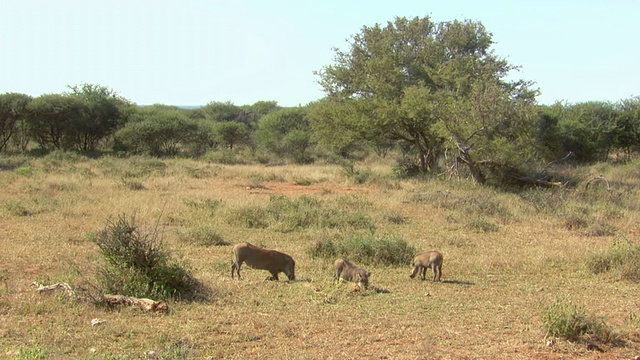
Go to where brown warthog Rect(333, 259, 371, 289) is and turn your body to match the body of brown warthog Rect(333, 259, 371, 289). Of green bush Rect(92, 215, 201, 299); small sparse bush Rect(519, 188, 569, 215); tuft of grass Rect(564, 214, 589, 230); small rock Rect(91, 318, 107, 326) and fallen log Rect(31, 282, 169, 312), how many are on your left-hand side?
2

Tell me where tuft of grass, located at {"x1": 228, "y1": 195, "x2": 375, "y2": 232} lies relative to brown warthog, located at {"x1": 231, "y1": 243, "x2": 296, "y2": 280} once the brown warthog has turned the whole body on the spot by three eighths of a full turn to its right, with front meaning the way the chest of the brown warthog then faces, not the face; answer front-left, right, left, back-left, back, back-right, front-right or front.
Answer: back-right

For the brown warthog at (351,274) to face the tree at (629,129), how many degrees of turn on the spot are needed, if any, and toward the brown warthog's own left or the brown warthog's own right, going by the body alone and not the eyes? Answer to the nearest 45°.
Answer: approximately 90° to the brown warthog's own left

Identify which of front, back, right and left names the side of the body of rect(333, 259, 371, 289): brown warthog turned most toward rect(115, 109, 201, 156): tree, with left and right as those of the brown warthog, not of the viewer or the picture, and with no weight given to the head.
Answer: back

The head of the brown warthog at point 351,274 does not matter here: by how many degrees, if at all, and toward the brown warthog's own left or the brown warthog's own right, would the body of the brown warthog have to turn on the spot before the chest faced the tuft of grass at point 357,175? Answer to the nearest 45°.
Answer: approximately 135° to the brown warthog's own left

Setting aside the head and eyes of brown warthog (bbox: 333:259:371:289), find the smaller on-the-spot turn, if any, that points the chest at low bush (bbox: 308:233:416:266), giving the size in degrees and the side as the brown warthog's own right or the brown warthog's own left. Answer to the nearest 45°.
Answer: approximately 135° to the brown warthog's own left

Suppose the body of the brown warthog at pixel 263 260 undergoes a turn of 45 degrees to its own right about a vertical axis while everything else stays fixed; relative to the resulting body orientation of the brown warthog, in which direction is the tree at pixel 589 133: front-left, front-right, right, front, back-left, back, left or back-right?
left

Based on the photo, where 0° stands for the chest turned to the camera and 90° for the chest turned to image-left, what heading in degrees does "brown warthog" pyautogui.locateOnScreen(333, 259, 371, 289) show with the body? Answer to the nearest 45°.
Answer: approximately 315°

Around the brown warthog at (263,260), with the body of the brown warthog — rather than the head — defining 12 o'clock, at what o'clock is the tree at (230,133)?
The tree is roughly at 9 o'clock from the brown warthog.

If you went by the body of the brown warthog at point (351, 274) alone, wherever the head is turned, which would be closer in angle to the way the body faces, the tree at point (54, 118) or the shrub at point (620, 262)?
the shrub

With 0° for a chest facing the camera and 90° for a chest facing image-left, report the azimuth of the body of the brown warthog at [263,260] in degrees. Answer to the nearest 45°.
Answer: approximately 270°

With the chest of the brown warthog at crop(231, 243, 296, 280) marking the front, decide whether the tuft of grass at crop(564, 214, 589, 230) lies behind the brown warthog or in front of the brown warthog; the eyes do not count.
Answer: in front

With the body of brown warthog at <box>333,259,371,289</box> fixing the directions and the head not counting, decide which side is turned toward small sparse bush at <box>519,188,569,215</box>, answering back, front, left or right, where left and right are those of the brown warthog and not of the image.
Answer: left

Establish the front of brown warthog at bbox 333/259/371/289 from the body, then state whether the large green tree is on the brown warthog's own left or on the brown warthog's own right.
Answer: on the brown warthog's own left

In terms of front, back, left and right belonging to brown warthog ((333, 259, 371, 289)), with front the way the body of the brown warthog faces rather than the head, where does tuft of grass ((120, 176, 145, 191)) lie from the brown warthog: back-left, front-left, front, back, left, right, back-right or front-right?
back
